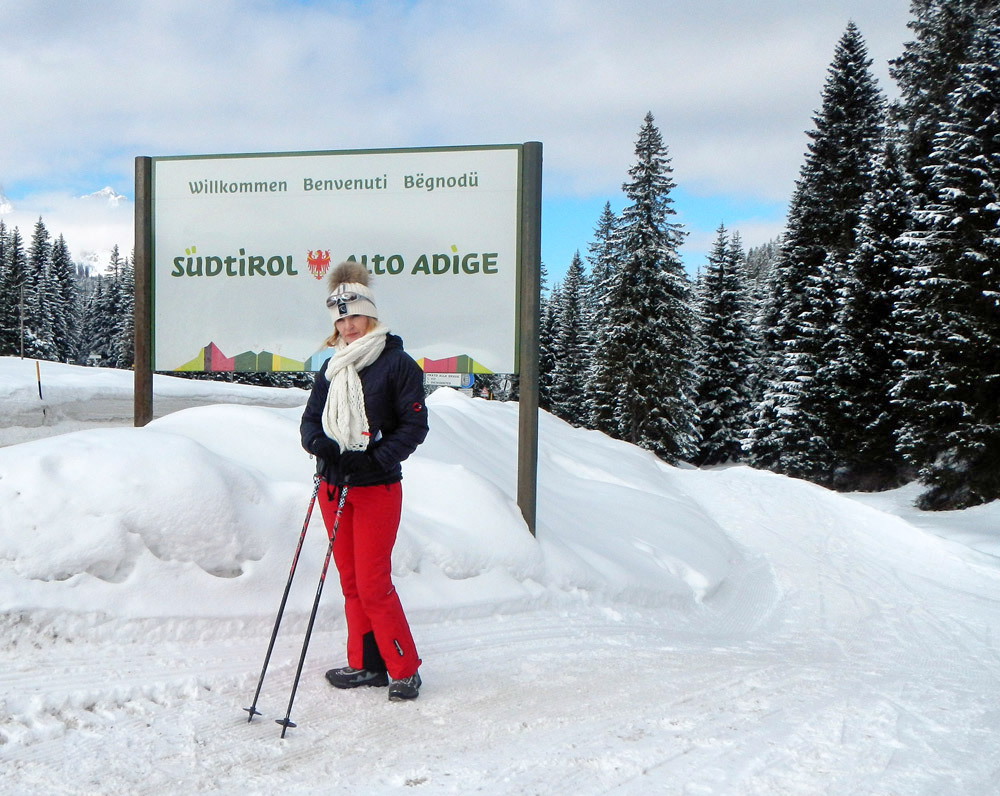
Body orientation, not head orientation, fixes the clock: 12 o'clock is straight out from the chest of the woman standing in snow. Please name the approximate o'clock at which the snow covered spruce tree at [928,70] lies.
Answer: The snow covered spruce tree is roughly at 6 o'clock from the woman standing in snow.

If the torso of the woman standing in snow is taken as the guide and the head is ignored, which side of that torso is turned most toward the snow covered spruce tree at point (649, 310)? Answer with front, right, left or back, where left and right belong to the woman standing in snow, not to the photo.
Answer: back

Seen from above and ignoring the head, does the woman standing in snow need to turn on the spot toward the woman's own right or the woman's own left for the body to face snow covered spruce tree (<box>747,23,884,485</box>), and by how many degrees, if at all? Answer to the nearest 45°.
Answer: approximately 180°

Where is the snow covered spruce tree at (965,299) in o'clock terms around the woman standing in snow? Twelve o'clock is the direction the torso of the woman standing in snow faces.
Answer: The snow covered spruce tree is roughly at 6 o'clock from the woman standing in snow.

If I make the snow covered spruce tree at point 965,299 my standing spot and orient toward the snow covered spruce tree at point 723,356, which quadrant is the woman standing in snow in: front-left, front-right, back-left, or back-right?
back-left

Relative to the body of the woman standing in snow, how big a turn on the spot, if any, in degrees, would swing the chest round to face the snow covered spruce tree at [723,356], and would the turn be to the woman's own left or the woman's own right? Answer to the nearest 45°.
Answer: approximately 180°

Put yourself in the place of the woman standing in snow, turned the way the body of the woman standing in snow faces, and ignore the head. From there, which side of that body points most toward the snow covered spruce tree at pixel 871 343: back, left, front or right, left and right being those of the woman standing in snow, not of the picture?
back

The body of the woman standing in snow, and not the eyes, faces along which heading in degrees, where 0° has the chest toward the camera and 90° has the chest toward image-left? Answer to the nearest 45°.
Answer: approximately 45°

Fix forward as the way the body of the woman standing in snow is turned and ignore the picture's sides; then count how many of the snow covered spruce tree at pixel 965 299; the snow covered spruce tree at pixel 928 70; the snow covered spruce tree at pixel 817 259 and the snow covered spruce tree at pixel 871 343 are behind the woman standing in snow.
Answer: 4
